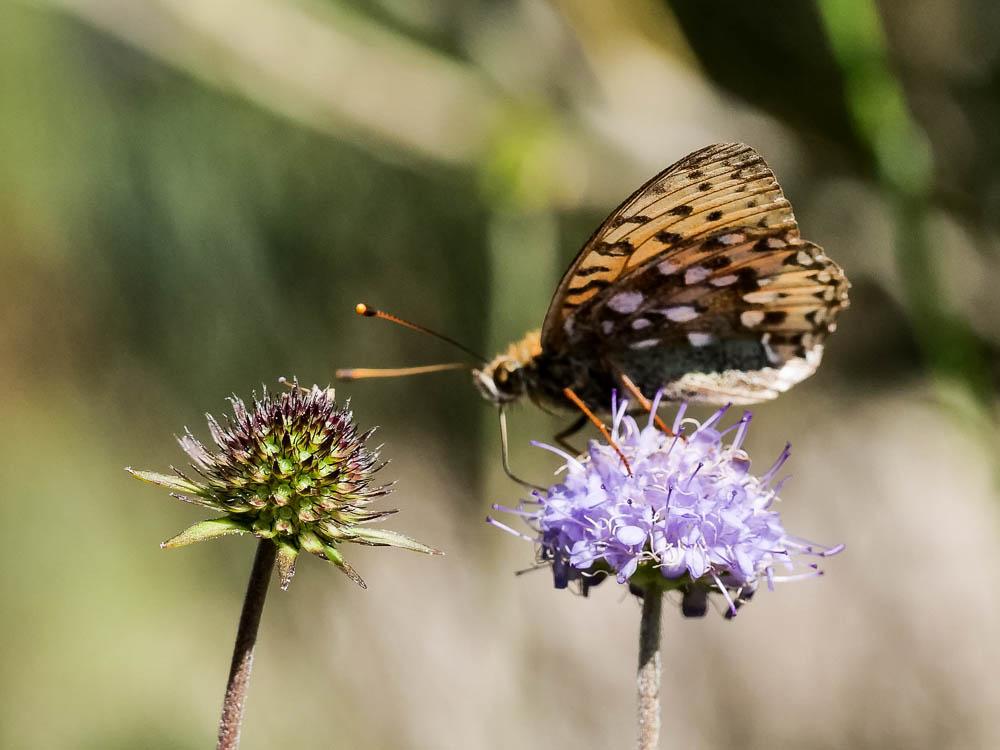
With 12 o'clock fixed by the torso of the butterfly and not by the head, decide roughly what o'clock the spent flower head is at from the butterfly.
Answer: The spent flower head is roughly at 11 o'clock from the butterfly.

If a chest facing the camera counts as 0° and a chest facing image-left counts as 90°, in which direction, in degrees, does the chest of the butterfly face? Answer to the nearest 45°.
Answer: approximately 90°
